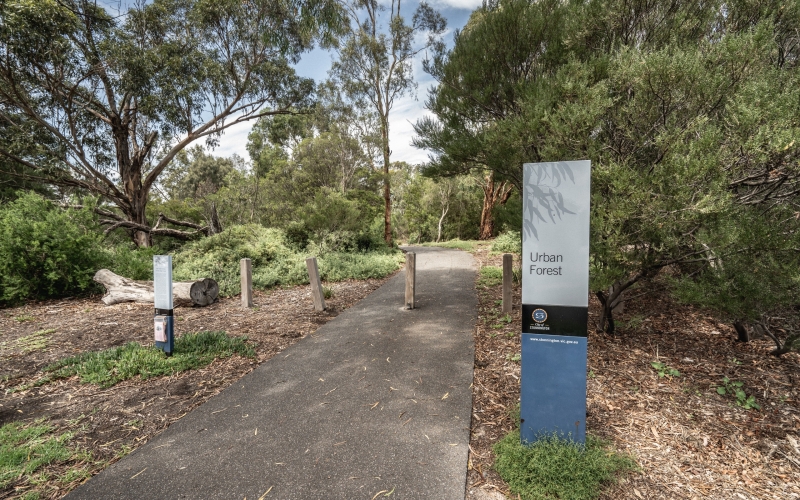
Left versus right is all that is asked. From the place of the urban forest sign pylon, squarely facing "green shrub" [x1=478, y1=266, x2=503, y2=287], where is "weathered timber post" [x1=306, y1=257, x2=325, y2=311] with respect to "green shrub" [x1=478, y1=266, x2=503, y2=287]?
left

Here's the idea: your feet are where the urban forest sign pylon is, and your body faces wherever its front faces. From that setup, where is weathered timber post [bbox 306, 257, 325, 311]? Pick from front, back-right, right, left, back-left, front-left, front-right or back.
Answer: back-right

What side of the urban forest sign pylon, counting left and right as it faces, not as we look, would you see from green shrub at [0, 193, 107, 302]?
right

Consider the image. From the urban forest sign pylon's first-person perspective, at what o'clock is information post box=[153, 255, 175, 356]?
The information post is roughly at 3 o'clock from the urban forest sign pylon.

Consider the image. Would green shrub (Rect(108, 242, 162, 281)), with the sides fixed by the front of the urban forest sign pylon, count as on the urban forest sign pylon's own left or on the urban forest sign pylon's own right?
on the urban forest sign pylon's own right

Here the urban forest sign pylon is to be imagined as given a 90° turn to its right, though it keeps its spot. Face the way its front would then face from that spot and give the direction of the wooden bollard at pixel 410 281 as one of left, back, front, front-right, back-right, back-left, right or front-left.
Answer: front-right

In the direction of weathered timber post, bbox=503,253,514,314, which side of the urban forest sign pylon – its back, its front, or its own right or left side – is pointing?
back

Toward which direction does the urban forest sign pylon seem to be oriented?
toward the camera

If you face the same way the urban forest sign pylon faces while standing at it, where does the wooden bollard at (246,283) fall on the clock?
The wooden bollard is roughly at 4 o'clock from the urban forest sign pylon.

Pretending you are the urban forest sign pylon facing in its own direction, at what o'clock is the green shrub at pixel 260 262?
The green shrub is roughly at 4 o'clock from the urban forest sign pylon.

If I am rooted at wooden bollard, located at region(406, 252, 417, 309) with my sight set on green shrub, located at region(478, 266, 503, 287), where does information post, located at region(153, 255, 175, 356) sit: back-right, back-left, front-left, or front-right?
back-left
